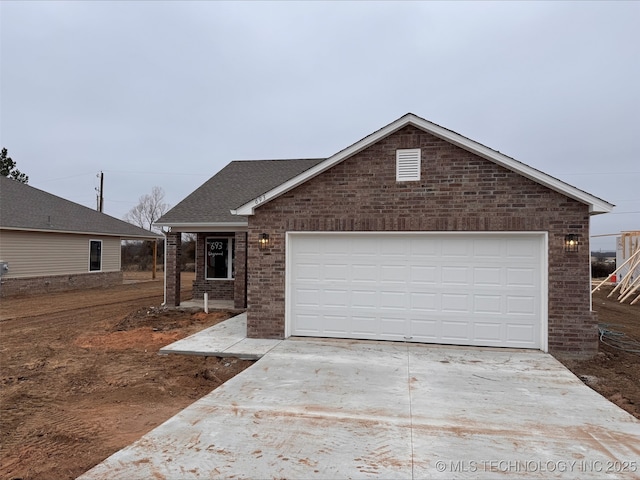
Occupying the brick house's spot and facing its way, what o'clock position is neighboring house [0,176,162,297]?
The neighboring house is roughly at 4 o'clock from the brick house.

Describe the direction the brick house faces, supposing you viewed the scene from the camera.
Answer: facing the viewer

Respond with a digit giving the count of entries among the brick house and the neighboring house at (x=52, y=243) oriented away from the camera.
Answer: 0

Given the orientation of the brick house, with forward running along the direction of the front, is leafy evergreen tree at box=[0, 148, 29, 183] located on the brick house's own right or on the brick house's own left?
on the brick house's own right

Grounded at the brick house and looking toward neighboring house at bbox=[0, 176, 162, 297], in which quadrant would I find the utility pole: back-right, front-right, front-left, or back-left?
front-right

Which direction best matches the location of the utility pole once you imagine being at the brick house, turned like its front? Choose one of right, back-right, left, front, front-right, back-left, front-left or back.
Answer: back-right

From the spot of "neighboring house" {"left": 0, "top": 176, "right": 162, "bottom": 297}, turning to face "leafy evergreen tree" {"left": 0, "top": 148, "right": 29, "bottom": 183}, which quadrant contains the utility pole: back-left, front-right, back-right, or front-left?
front-right

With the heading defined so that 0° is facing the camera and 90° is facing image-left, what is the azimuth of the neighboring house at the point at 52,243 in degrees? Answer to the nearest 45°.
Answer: approximately 45°
